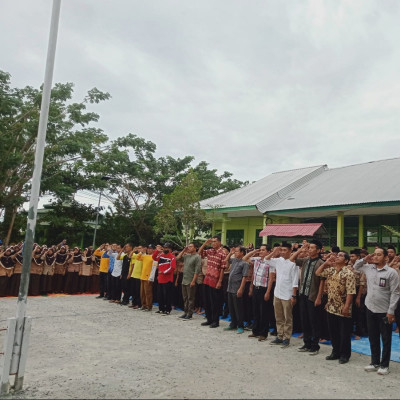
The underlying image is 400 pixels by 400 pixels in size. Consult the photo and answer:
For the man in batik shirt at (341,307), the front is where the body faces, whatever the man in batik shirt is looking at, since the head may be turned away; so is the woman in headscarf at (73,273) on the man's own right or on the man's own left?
on the man's own right

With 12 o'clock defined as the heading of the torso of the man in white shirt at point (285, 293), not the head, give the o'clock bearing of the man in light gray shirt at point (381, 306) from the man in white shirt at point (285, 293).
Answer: the man in light gray shirt at point (381, 306) is roughly at 9 o'clock from the man in white shirt at point (285, 293).

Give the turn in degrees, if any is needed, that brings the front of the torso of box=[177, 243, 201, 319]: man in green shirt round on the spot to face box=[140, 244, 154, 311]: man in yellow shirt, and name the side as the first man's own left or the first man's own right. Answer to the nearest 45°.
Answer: approximately 90° to the first man's own right

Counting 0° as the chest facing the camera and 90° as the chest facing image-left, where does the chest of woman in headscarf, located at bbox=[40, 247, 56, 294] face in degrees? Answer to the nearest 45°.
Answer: approximately 0°

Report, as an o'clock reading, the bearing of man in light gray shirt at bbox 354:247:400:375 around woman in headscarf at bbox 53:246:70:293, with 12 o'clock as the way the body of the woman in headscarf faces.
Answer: The man in light gray shirt is roughly at 11 o'clock from the woman in headscarf.

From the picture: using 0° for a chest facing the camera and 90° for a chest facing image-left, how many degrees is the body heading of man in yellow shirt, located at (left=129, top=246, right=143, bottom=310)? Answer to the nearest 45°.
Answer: approximately 45°

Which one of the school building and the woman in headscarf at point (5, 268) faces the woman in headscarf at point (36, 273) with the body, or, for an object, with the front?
the school building

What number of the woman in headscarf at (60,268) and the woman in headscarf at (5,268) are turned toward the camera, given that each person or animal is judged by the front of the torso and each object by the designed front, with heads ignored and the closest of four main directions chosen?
2

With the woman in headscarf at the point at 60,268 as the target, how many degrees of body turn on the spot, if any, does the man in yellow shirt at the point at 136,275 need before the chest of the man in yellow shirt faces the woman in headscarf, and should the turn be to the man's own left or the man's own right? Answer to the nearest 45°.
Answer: approximately 90° to the man's own right

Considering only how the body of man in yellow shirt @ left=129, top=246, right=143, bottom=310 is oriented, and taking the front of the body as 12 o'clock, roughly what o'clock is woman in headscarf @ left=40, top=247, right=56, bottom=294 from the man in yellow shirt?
The woman in headscarf is roughly at 3 o'clock from the man in yellow shirt.
